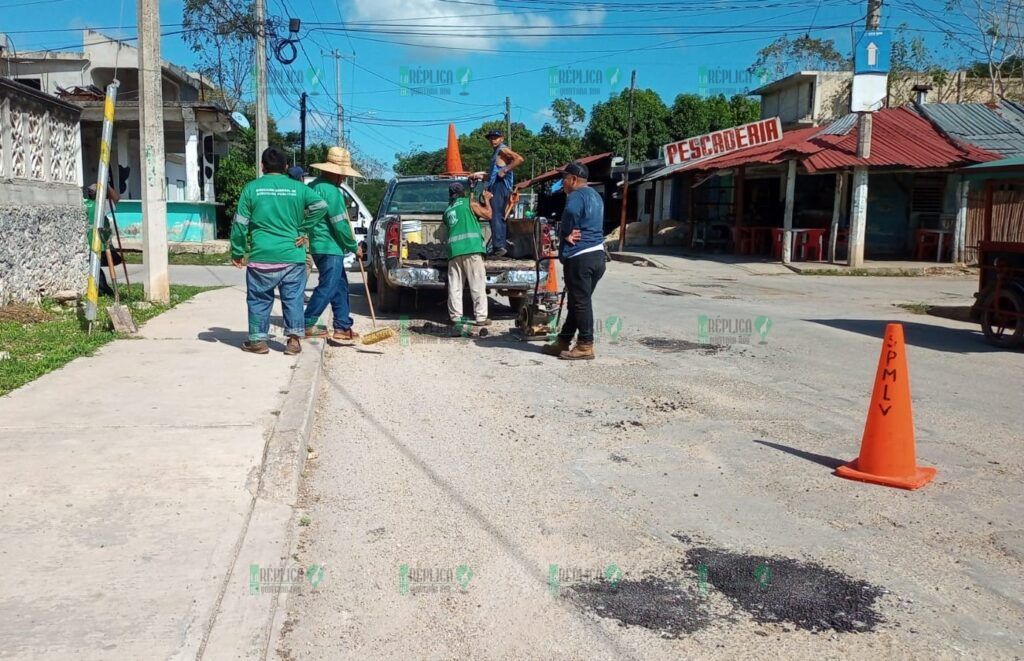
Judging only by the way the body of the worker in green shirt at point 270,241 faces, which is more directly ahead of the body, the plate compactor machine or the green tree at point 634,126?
the green tree

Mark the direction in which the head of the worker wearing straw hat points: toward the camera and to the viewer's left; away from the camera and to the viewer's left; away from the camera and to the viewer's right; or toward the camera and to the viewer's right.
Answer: away from the camera and to the viewer's right

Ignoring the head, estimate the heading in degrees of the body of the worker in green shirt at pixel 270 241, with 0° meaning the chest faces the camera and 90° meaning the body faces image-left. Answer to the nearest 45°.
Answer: approximately 180°

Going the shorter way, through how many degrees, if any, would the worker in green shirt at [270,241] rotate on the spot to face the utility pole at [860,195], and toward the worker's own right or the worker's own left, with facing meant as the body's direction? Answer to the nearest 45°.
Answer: approximately 45° to the worker's own right

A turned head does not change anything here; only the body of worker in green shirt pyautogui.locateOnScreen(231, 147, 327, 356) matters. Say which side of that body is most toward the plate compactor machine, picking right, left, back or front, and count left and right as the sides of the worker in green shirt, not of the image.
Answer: right

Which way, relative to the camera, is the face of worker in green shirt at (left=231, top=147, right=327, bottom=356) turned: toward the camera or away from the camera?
away from the camera

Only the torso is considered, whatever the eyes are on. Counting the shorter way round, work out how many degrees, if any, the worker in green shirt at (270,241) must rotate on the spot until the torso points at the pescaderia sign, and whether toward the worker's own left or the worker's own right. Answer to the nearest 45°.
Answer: approximately 45° to the worker's own right

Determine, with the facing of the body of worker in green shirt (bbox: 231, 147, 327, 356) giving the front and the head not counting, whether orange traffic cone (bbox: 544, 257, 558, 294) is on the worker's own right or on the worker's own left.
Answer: on the worker's own right

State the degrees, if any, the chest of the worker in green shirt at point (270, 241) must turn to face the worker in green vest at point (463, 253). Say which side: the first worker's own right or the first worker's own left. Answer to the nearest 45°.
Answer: approximately 45° to the first worker's own right

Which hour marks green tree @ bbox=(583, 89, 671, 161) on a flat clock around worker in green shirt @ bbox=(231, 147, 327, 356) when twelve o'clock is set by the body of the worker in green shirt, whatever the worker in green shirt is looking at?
The green tree is roughly at 1 o'clock from the worker in green shirt.

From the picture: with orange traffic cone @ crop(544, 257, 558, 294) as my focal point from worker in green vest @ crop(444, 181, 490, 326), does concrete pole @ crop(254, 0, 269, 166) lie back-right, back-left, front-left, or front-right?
back-left

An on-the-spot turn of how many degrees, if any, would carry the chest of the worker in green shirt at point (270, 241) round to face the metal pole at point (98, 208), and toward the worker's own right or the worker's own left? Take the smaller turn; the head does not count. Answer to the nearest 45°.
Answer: approximately 45° to the worker's own left
